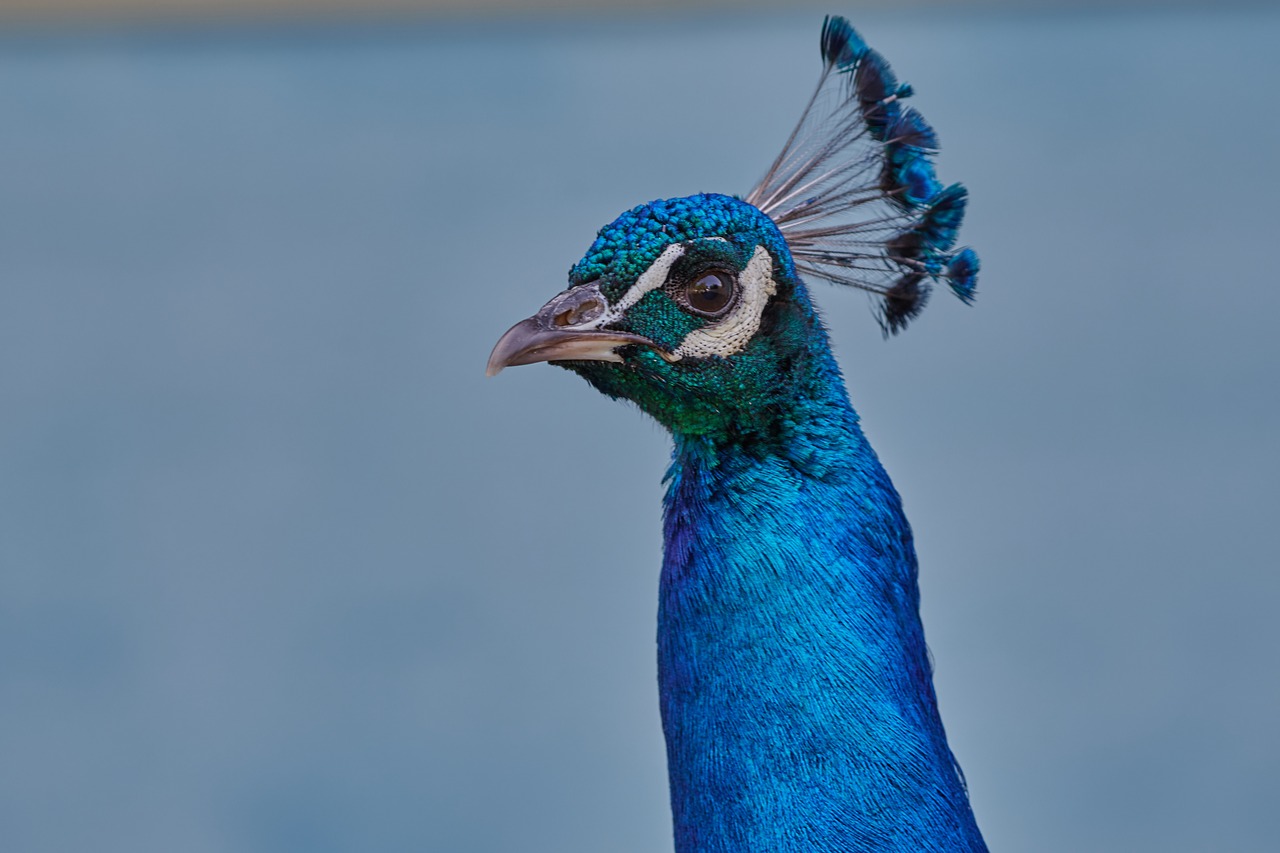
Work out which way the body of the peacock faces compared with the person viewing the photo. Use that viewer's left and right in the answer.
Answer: facing to the left of the viewer
